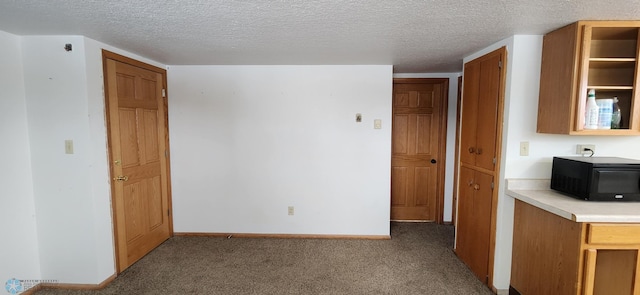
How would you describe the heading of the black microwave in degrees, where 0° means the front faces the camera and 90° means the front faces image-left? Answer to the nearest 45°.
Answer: approximately 315°

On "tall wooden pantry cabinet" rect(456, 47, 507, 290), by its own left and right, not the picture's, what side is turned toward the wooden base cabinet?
left

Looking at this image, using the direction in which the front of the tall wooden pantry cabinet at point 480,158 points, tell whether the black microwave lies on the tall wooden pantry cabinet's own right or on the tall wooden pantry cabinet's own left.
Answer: on the tall wooden pantry cabinet's own left

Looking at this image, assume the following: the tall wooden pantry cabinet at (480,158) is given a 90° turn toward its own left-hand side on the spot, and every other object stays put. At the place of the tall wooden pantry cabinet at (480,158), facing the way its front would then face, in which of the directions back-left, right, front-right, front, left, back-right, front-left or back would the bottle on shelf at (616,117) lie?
front-left

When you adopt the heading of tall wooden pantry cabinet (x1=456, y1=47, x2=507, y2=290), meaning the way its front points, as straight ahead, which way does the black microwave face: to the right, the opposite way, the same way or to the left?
to the left

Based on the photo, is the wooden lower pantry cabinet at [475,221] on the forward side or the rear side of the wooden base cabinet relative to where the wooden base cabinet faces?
on the rear side

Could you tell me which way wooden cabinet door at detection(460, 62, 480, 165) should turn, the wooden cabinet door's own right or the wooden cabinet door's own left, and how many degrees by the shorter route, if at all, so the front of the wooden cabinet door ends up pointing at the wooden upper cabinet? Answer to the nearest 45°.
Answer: approximately 90° to the wooden cabinet door's own left

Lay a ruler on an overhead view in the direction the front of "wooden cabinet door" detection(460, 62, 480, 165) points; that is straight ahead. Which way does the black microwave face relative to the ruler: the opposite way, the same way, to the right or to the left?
to the left

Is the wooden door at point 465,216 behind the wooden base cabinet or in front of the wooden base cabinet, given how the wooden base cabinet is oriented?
behind
